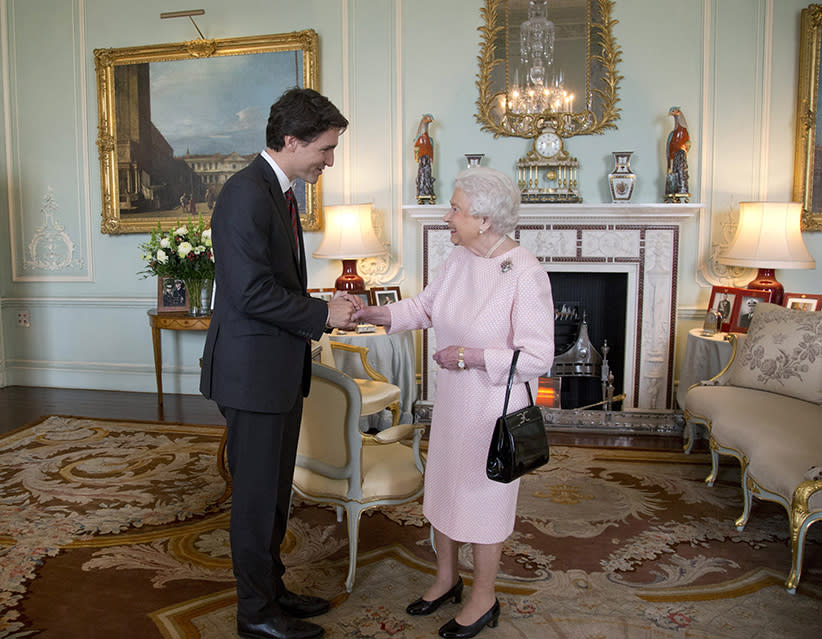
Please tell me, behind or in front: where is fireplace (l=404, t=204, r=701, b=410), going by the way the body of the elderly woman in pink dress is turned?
behind

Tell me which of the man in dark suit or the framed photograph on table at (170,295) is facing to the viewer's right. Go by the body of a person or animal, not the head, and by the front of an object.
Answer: the man in dark suit

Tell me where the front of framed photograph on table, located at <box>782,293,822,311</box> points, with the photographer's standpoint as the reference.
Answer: facing the viewer

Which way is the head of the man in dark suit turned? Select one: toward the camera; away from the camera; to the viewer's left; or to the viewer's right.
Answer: to the viewer's right

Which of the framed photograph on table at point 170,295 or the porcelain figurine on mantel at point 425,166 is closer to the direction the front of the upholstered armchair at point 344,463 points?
the porcelain figurine on mantel

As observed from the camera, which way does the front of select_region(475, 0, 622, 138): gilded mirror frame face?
facing the viewer

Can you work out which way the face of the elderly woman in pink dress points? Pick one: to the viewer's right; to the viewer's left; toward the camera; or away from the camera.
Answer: to the viewer's left

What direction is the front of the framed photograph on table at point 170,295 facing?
toward the camera

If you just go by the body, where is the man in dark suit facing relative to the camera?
to the viewer's right

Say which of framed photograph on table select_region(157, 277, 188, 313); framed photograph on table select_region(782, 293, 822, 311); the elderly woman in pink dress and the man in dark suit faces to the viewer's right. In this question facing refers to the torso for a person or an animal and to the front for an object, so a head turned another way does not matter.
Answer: the man in dark suit

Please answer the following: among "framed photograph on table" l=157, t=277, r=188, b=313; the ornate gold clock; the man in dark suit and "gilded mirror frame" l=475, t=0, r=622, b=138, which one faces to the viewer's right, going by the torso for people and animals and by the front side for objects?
the man in dark suit

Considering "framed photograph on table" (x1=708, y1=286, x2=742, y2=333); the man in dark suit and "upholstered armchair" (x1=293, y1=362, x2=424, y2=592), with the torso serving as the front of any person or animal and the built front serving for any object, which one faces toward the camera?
the framed photograph on table

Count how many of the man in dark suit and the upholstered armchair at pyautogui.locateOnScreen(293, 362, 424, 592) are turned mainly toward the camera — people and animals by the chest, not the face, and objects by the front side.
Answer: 0
